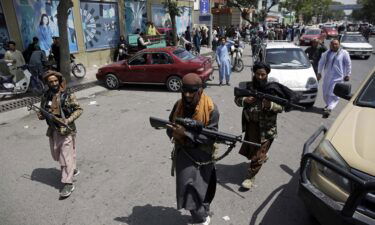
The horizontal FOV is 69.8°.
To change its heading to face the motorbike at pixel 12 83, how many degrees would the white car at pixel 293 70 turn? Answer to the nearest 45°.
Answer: approximately 135° to its right

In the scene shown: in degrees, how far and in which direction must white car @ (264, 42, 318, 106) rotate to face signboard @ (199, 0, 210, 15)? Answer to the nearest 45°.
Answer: approximately 180°

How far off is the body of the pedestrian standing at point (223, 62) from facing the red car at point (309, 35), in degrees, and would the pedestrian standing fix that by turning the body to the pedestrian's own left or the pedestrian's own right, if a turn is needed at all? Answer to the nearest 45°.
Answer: approximately 135° to the pedestrian's own left

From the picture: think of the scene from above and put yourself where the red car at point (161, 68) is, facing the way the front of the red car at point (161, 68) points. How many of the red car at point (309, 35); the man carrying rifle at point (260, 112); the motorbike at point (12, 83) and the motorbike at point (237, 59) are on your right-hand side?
2

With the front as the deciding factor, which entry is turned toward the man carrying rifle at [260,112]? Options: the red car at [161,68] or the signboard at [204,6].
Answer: the signboard

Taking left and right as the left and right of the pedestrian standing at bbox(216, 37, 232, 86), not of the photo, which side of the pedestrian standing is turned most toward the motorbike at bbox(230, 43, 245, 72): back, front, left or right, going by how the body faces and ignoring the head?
back

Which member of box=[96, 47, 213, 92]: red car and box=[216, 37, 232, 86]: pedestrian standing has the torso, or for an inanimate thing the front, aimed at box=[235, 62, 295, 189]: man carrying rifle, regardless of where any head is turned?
the pedestrian standing

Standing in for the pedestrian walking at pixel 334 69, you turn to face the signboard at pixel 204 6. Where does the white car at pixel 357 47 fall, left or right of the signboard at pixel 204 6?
right
